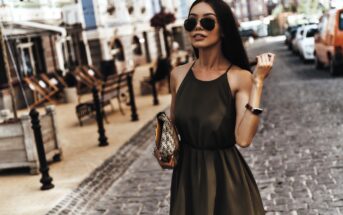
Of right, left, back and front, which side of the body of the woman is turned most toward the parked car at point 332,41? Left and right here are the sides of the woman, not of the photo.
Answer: back

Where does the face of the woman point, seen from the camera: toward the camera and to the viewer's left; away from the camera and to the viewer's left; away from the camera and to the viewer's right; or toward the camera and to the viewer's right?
toward the camera and to the viewer's left

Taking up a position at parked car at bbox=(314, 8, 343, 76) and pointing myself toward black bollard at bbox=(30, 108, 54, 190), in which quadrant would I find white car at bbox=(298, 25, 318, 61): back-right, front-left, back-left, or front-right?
back-right

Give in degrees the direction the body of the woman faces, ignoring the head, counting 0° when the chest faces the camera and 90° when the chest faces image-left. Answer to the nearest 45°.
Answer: approximately 0°

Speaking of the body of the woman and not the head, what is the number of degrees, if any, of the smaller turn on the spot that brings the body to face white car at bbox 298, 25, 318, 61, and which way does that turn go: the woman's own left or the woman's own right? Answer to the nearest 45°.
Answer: approximately 180°

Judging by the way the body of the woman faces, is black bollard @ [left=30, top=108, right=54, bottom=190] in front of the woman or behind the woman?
behind
